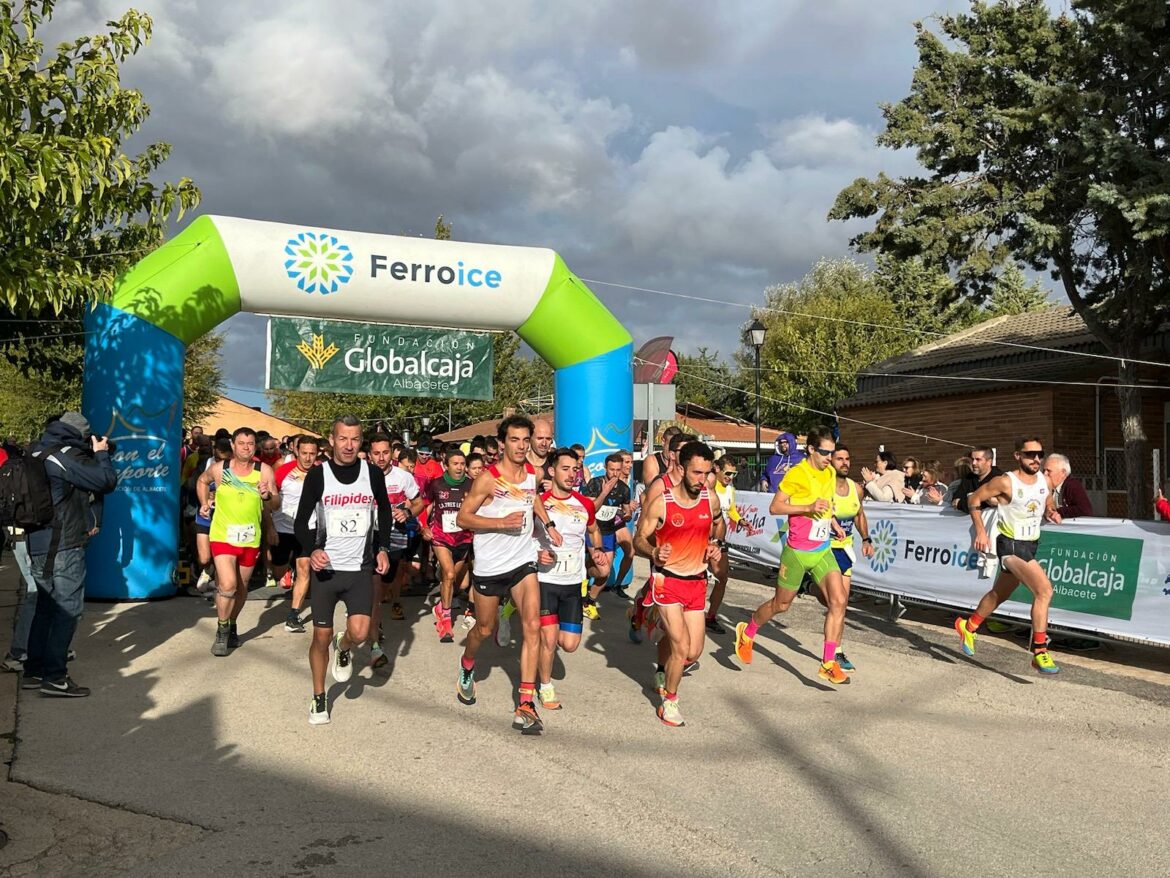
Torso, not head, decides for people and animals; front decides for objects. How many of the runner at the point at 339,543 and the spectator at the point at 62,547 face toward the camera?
1

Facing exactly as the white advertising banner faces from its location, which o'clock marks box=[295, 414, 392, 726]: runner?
The runner is roughly at 12 o'clock from the white advertising banner.

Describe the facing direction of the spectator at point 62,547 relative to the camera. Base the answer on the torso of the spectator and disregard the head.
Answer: to the viewer's right

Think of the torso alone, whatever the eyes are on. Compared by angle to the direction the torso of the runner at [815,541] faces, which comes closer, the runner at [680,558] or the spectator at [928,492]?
the runner

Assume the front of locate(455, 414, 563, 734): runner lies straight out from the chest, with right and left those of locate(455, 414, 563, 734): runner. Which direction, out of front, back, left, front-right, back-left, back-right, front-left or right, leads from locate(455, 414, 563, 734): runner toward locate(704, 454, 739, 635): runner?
left

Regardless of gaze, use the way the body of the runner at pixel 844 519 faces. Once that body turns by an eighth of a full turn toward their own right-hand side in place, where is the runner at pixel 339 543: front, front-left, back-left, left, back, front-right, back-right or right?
front-right

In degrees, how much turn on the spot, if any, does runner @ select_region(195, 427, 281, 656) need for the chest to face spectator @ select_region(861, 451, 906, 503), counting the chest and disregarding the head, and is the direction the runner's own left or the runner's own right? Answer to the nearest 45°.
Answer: approximately 90° to the runner's own left

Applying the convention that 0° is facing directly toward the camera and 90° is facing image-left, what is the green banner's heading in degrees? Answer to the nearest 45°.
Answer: approximately 0°

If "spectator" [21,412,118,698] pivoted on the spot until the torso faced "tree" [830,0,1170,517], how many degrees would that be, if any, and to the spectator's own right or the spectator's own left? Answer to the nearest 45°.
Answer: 0° — they already face it
